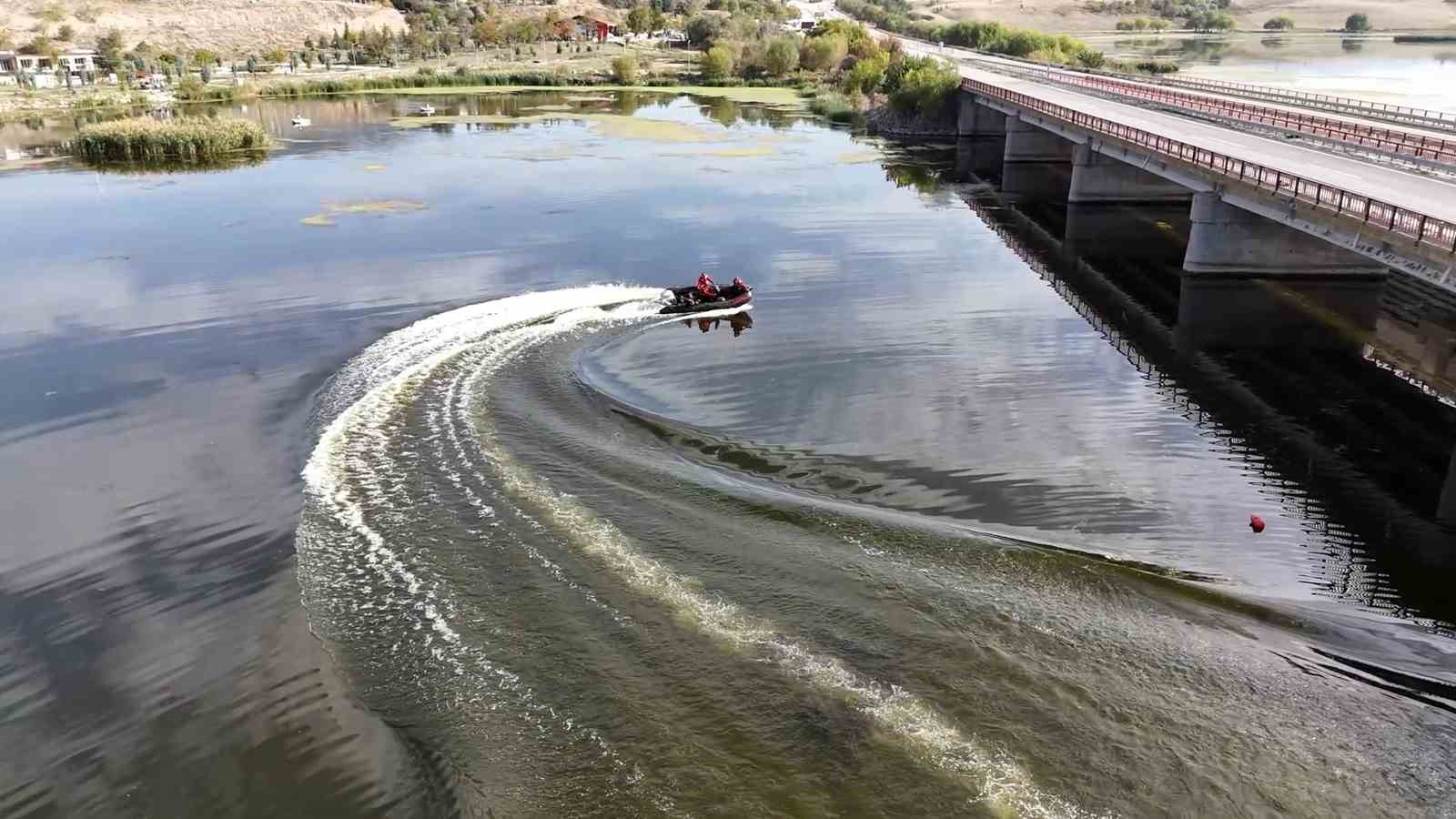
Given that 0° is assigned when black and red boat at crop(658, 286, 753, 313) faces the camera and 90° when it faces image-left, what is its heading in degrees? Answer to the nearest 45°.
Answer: approximately 270°

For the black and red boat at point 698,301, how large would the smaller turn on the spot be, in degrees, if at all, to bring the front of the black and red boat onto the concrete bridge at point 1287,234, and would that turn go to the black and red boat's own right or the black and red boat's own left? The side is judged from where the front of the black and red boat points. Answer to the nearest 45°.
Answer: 0° — it already faces it
